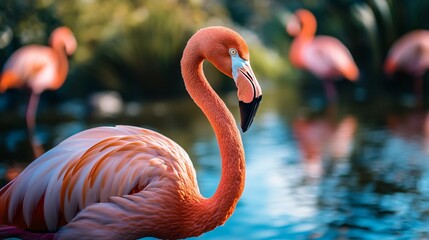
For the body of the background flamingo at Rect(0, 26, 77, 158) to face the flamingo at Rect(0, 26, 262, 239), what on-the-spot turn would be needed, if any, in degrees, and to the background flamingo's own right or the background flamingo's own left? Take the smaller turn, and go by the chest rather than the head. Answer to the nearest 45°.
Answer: approximately 90° to the background flamingo's own right

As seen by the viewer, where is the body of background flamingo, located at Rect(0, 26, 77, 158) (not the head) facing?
to the viewer's right

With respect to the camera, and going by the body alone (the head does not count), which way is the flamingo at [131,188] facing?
to the viewer's right

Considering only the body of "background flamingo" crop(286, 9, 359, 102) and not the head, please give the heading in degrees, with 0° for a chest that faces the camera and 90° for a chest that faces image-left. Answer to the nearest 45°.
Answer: approximately 90°

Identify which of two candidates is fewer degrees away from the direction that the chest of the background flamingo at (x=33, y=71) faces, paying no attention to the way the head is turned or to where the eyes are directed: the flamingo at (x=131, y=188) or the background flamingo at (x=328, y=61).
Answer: the background flamingo
